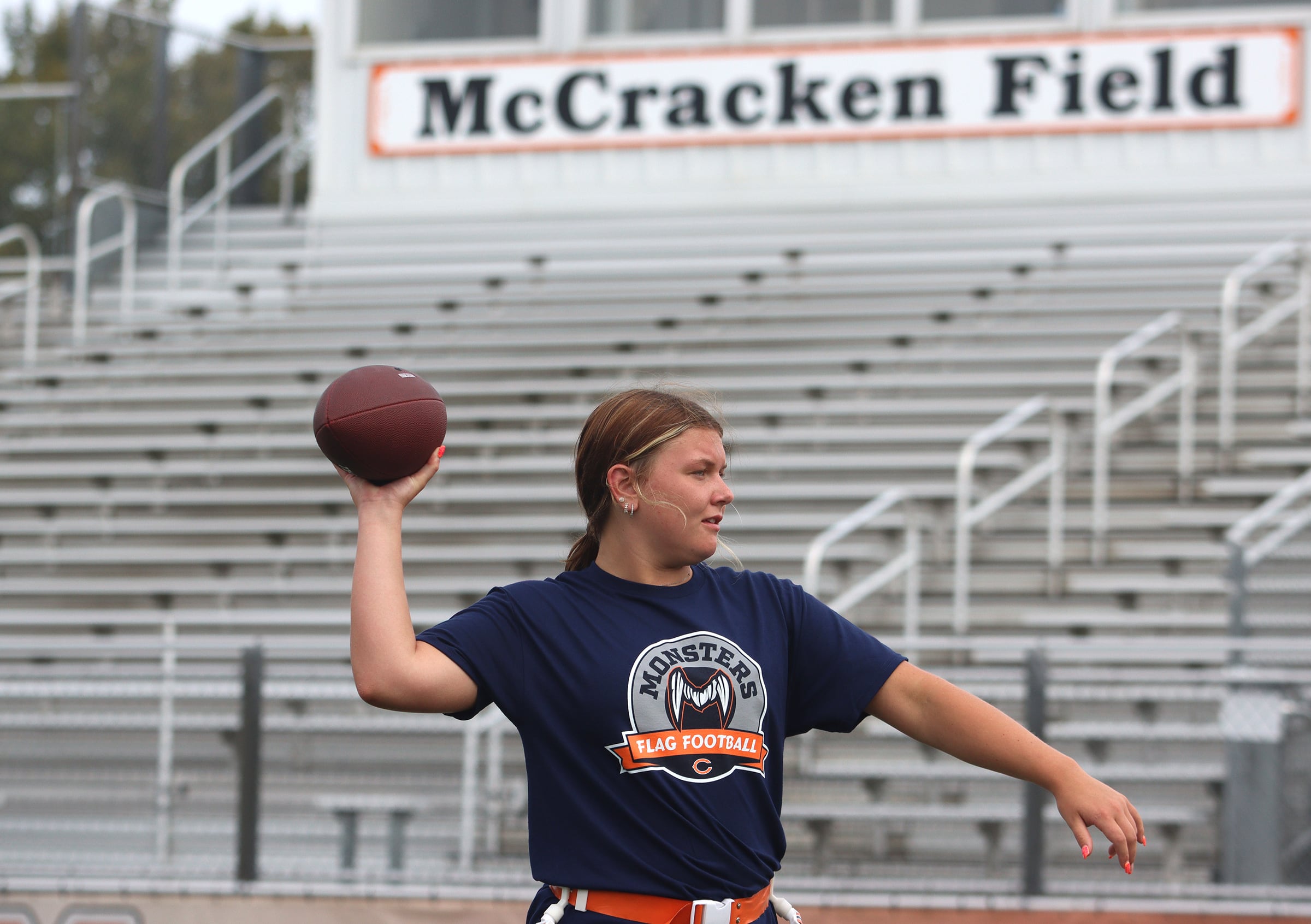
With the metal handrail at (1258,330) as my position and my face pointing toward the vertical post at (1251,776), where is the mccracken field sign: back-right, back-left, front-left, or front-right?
back-right

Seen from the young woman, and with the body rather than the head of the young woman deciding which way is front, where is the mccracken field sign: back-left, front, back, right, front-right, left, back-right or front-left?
back-left

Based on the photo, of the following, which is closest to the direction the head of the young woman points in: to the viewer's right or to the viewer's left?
to the viewer's right

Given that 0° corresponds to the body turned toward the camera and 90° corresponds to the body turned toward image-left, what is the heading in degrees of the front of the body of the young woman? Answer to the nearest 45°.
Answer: approximately 315°

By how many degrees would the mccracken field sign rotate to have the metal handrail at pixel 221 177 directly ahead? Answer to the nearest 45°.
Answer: approximately 90° to its right

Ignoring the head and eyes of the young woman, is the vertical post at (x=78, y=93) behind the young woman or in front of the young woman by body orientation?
behind

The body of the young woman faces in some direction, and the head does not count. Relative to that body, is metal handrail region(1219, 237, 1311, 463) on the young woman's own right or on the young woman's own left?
on the young woman's own left
